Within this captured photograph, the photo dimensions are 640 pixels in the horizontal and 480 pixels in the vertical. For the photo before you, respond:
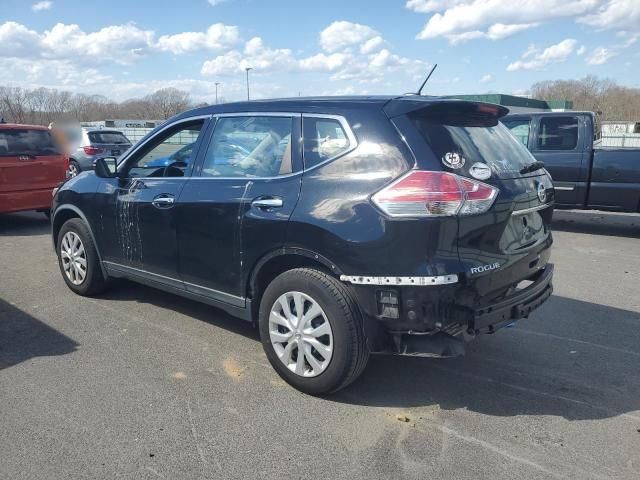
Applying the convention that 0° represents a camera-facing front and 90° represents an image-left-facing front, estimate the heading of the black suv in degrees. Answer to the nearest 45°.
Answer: approximately 135°

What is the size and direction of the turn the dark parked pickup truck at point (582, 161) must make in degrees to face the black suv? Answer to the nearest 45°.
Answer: approximately 90° to its left

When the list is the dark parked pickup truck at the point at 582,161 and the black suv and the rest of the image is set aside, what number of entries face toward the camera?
0

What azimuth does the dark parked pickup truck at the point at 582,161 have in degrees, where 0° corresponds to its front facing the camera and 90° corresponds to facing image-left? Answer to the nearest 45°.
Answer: approximately 90°

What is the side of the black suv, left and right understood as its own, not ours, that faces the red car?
front

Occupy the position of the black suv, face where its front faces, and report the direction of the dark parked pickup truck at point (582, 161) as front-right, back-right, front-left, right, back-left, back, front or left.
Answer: right

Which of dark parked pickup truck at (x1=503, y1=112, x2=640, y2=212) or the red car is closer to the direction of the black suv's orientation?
the red car

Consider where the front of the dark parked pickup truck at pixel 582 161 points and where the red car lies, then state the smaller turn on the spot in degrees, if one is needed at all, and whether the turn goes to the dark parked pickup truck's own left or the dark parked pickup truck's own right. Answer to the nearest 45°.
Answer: approximately 45° to the dark parked pickup truck's own left
